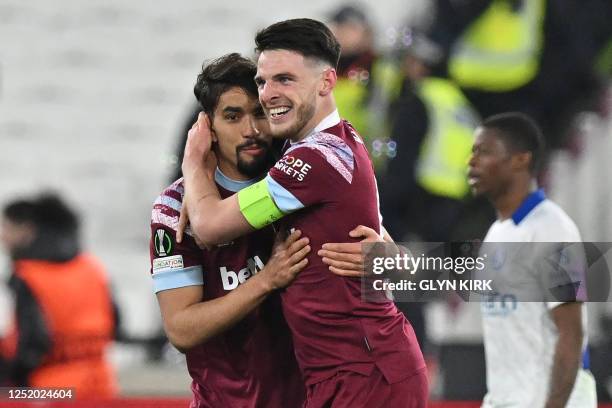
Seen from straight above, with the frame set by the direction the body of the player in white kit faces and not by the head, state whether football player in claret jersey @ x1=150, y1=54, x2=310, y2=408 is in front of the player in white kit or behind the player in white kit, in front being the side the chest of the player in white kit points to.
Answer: in front

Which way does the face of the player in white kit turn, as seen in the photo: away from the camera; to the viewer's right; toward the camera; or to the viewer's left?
to the viewer's left

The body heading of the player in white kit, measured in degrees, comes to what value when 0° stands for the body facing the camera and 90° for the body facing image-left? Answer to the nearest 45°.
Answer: approximately 45°

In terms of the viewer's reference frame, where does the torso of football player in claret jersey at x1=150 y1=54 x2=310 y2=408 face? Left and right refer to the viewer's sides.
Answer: facing the viewer and to the right of the viewer

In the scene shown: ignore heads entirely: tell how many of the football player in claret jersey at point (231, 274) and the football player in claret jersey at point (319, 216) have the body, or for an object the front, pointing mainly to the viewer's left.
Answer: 1

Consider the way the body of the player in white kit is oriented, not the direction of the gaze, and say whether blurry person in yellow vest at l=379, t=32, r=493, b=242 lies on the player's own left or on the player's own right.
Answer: on the player's own right

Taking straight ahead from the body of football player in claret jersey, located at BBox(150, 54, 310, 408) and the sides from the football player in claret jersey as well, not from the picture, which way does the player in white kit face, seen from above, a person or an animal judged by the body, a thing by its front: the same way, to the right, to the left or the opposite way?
to the right

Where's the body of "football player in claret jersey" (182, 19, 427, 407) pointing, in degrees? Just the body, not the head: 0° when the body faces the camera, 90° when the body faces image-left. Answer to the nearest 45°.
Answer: approximately 90°

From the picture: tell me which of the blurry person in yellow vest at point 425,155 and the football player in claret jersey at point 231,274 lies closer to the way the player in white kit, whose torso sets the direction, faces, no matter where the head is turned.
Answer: the football player in claret jersey
